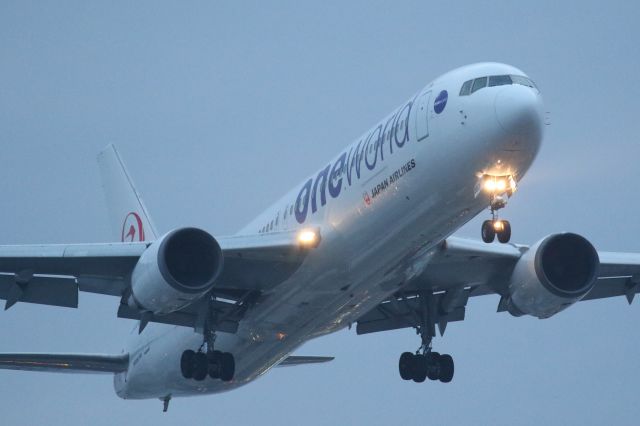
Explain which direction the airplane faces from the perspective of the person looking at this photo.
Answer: facing the viewer and to the right of the viewer
